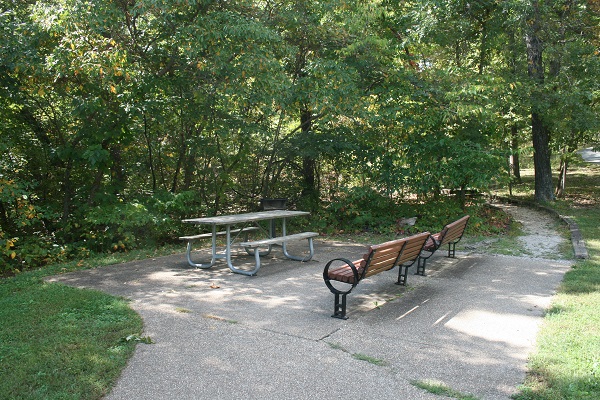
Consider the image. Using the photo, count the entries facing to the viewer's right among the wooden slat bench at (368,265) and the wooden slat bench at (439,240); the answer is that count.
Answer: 0
